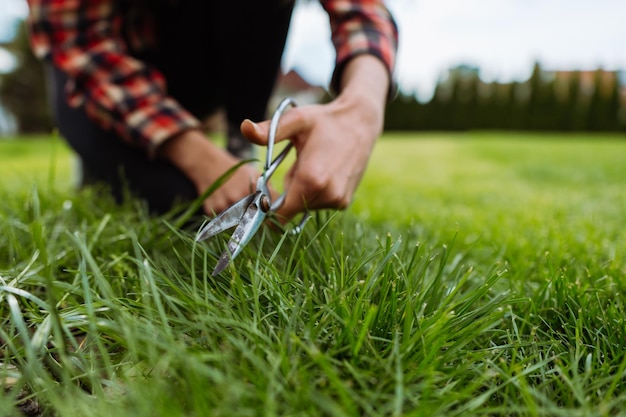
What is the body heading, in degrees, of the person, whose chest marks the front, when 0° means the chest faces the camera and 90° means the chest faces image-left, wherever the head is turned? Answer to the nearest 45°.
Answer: approximately 0°

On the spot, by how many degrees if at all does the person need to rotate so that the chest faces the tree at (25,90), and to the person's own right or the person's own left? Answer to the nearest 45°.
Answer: approximately 180°
